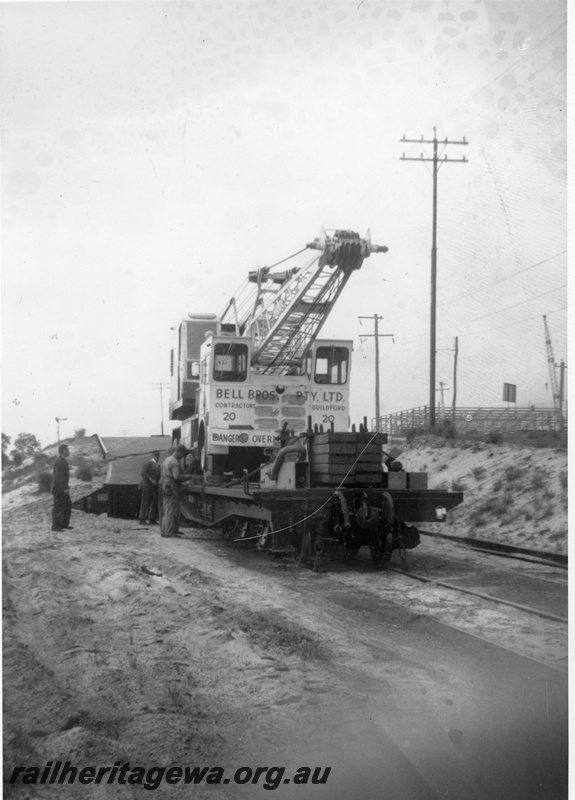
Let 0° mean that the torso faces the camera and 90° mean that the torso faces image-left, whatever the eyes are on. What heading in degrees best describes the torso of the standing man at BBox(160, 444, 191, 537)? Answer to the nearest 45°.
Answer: approximately 270°

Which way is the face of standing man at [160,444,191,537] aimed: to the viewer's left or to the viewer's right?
to the viewer's right

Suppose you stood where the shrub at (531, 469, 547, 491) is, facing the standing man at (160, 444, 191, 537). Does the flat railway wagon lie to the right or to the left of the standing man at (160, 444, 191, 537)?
left

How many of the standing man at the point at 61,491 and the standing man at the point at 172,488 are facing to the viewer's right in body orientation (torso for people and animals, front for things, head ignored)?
2

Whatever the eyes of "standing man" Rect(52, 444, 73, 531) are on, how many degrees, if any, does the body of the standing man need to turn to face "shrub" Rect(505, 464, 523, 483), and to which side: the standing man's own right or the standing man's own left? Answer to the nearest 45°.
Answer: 0° — they already face it

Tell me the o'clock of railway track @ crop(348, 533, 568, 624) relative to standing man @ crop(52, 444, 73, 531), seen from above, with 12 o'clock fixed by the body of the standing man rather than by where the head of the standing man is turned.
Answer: The railway track is roughly at 1 o'clock from the standing man.

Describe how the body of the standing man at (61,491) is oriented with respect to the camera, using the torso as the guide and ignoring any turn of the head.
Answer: to the viewer's right

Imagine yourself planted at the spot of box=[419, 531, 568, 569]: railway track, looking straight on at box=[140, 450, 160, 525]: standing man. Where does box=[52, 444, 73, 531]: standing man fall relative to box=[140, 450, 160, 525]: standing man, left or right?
left

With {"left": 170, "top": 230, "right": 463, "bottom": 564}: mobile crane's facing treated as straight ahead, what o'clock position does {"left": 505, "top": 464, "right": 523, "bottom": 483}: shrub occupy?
The shrub is roughly at 9 o'clock from the mobile crane.

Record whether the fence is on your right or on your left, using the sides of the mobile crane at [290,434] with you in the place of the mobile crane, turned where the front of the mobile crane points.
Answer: on your left
